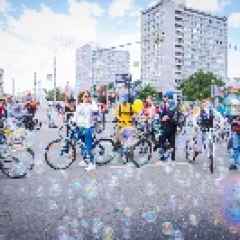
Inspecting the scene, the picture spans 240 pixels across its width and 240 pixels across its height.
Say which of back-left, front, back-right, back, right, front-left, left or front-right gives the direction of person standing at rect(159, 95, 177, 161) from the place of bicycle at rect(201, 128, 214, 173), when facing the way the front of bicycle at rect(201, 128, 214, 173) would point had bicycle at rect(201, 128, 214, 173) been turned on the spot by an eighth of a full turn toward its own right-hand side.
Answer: right

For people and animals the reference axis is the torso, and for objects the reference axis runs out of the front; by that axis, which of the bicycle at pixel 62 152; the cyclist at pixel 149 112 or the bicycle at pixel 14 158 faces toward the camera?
the cyclist

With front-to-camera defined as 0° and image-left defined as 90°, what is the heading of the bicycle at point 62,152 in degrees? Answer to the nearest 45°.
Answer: approximately 90°

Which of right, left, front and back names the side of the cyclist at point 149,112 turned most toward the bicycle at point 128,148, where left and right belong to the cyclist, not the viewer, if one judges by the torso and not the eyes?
front

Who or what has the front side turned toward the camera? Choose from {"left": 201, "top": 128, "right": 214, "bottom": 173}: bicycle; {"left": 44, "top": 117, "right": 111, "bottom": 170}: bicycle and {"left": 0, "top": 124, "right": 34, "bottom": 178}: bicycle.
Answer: {"left": 201, "top": 128, "right": 214, "bottom": 173}: bicycle

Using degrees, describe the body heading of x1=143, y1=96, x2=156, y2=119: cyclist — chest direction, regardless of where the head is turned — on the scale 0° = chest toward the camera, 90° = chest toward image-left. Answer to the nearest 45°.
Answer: approximately 0°
